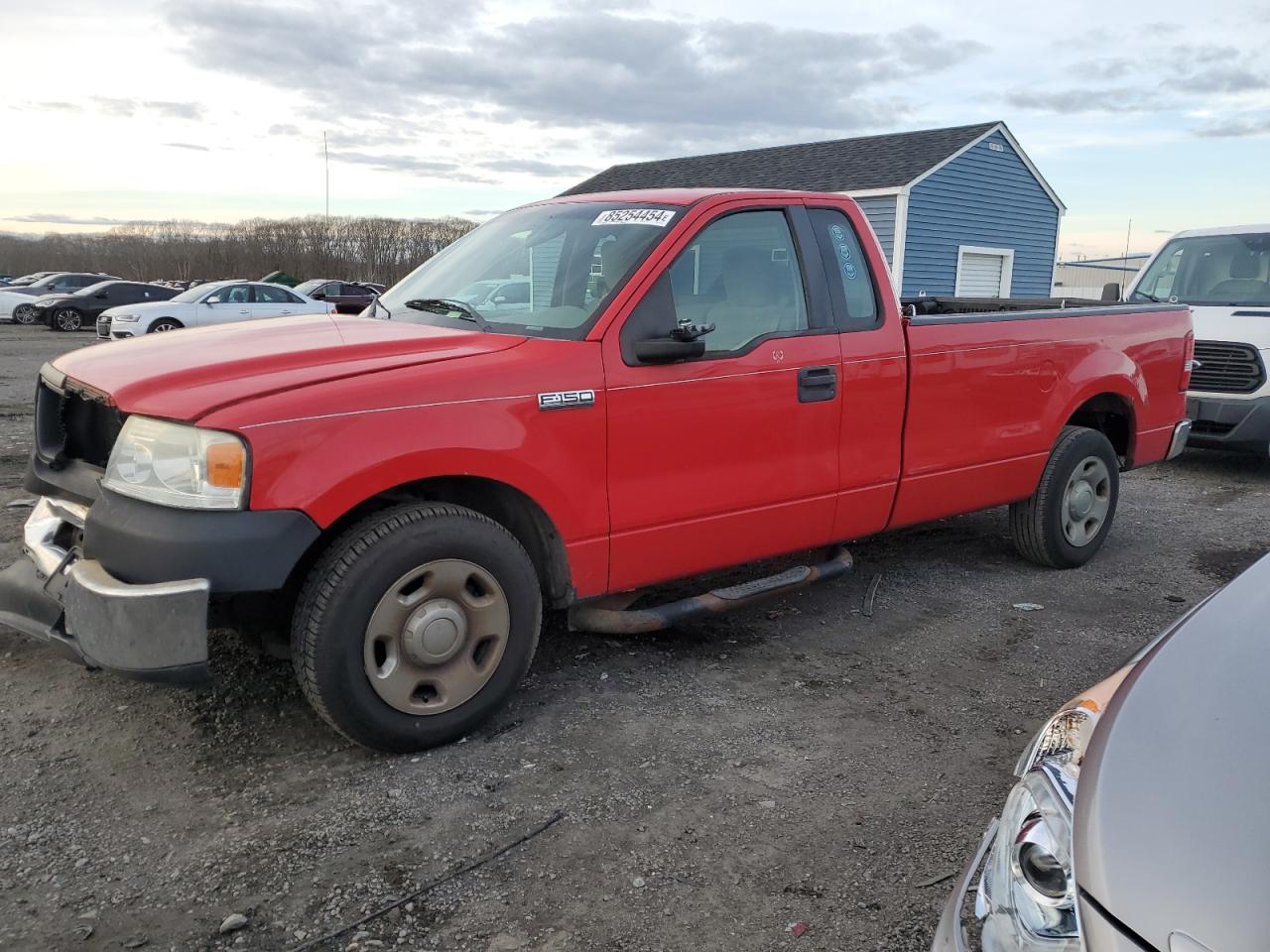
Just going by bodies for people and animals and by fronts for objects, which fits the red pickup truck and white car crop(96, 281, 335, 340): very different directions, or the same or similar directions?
same or similar directions

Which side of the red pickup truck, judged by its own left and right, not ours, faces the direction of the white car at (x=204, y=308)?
right

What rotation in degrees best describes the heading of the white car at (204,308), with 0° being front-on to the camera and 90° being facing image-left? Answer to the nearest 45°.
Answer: approximately 45°

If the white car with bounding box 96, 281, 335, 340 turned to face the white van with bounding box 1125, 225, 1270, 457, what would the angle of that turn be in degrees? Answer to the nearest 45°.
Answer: approximately 90° to its left

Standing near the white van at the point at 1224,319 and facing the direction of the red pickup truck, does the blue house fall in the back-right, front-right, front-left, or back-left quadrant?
back-right

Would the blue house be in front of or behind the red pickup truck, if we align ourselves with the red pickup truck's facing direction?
behind

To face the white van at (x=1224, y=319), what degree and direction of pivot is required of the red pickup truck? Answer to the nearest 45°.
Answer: approximately 180°

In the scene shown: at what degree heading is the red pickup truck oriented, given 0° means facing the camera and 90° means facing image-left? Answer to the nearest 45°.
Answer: approximately 45°

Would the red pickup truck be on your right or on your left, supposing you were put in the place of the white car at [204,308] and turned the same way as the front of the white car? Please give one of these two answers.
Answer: on your left
